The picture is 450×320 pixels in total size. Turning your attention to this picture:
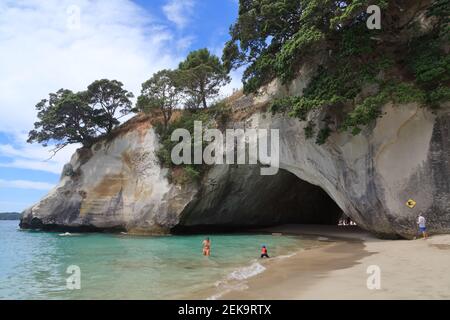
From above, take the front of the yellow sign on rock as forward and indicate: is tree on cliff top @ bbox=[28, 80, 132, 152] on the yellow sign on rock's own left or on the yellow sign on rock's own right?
on the yellow sign on rock's own right

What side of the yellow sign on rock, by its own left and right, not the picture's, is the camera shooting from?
front

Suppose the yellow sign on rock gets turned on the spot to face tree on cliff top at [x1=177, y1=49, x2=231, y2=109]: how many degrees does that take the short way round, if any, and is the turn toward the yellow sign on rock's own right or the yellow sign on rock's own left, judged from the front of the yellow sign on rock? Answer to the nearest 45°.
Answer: approximately 135° to the yellow sign on rock's own right

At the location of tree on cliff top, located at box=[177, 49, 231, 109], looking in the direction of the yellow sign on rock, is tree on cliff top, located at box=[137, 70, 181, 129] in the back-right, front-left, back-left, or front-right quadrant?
back-right

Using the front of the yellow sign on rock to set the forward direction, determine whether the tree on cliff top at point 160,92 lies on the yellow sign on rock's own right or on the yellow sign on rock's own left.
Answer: on the yellow sign on rock's own right
